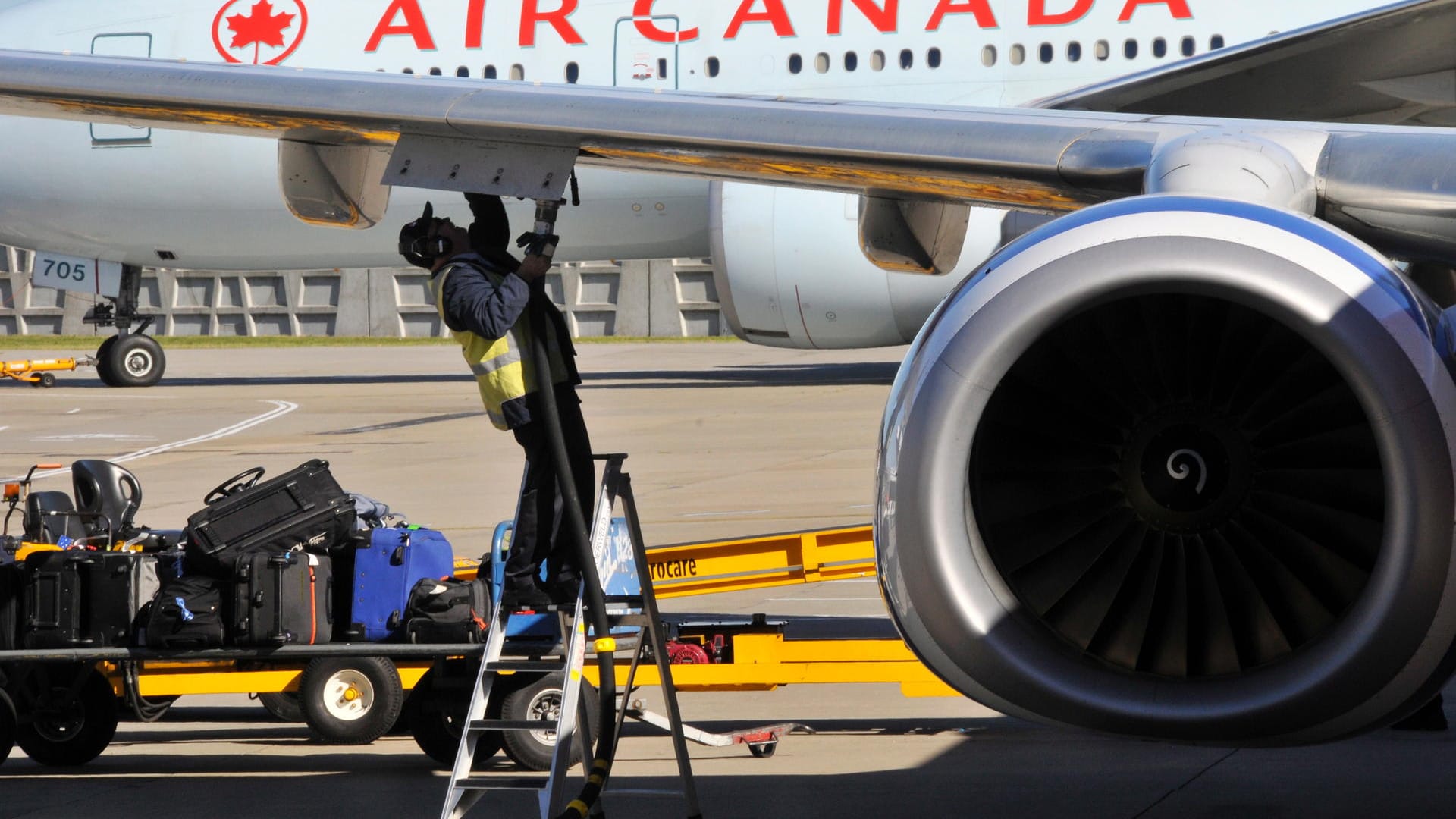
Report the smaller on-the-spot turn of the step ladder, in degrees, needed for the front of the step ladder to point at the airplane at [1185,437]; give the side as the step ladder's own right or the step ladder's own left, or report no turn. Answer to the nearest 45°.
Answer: approximately 90° to the step ladder's own left

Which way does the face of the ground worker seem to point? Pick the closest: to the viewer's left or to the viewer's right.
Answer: to the viewer's right

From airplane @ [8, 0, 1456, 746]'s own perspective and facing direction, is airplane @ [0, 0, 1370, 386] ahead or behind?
behind

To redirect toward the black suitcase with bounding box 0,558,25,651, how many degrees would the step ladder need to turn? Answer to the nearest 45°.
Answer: approximately 90° to its right

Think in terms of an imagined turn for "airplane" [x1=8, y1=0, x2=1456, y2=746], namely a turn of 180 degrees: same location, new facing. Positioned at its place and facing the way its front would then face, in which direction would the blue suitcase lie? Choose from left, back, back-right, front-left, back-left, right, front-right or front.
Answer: front-left

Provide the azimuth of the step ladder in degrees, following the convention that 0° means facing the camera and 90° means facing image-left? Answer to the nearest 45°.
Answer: approximately 45°

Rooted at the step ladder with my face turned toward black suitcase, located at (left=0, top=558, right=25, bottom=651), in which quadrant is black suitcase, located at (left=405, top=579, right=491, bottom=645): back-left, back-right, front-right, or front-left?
front-right

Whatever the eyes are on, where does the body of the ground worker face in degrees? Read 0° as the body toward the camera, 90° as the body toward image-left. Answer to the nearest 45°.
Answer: approximately 270°

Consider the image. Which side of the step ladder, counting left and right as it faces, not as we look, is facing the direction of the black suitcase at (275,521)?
right

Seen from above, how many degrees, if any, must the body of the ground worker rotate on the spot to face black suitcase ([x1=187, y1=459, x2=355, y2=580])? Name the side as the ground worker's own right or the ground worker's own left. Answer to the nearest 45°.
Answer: approximately 135° to the ground worker's own left

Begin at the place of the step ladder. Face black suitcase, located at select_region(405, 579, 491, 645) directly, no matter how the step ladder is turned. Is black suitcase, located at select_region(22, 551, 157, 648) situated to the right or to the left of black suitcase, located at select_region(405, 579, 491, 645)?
left

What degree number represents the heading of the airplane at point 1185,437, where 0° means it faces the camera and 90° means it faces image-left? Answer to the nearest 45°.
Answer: approximately 0°

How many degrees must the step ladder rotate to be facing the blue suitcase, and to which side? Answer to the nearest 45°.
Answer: approximately 90° to its right
